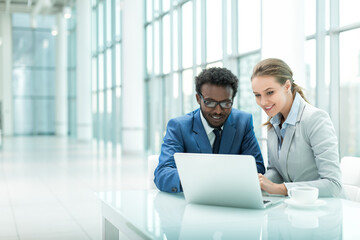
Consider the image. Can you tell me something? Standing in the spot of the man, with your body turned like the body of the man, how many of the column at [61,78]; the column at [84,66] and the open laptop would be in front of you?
1

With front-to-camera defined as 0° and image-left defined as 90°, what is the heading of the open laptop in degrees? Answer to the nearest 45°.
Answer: approximately 225°

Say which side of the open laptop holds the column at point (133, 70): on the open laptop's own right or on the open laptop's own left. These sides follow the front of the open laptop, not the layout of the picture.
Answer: on the open laptop's own left

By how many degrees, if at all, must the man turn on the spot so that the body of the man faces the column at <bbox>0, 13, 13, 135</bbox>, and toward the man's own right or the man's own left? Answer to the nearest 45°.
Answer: approximately 135° to the man's own right

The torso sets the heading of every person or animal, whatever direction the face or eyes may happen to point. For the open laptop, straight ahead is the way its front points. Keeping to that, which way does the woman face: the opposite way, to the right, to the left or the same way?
the opposite way

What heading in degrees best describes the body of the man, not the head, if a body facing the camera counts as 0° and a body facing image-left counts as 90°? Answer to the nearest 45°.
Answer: approximately 0°

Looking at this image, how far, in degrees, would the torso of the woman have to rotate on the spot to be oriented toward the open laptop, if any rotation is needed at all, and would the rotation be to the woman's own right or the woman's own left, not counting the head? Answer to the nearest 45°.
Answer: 0° — they already face it

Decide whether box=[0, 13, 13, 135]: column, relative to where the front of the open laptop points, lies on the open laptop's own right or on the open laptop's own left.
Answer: on the open laptop's own left

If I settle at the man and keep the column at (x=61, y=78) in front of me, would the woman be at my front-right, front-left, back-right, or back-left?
back-right

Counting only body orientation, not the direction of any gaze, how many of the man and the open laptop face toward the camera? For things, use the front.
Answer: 1

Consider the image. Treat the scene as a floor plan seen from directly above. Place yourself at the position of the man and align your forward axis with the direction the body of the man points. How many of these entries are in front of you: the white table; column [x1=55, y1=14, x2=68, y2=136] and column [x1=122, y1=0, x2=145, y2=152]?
1

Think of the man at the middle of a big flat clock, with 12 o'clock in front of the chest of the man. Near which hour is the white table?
The white table is roughly at 12 o'clock from the man.
